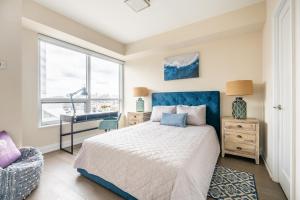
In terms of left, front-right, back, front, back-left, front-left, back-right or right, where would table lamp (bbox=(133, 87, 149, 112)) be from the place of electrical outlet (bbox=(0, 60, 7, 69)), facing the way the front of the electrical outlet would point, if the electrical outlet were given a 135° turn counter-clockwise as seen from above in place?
front-right

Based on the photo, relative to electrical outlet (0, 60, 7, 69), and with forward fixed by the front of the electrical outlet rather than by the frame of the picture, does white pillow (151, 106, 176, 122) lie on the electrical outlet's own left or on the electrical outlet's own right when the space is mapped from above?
on the electrical outlet's own left

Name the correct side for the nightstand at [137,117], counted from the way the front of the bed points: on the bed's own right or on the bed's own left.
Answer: on the bed's own right

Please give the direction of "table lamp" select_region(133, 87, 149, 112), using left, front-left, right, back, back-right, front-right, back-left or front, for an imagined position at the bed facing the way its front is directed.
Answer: back-right

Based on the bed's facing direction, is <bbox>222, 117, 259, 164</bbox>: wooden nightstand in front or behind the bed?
behind

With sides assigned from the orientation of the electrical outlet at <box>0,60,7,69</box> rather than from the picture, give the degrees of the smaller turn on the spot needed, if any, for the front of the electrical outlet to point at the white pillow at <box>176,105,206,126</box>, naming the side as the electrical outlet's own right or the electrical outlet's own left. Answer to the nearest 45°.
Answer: approximately 45° to the electrical outlet's own left

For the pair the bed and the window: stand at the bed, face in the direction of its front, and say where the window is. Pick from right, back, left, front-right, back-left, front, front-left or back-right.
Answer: right

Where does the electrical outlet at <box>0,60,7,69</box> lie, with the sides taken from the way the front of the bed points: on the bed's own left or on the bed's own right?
on the bed's own right

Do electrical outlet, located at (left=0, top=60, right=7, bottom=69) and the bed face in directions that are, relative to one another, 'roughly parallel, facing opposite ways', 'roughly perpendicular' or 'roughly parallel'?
roughly perpendicular

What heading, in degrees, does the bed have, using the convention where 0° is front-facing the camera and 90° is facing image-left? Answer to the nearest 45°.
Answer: approximately 45°

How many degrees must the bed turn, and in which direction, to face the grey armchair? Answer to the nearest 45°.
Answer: approximately 45° to its right
